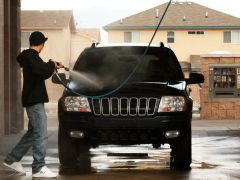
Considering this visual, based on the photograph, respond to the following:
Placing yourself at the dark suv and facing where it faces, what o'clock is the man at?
The man is roughly at 2 o'clock from the dark suv.

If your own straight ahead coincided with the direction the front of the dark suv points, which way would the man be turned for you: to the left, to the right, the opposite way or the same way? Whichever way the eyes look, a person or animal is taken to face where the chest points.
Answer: to the left

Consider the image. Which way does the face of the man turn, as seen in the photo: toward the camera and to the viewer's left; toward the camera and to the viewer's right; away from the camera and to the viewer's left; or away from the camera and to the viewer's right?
away from the camera and to the viewer's right

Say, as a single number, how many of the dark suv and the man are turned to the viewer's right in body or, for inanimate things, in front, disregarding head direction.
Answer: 1

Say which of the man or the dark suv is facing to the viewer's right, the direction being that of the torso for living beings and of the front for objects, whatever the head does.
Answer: the man

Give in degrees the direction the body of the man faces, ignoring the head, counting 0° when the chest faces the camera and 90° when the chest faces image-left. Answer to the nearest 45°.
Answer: approximately 270°
